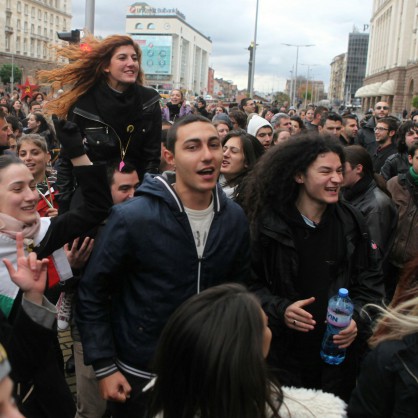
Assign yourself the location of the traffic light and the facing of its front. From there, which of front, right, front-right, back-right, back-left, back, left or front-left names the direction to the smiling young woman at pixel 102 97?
left

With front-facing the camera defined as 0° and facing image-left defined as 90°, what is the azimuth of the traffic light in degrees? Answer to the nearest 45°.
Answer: approximately 90°

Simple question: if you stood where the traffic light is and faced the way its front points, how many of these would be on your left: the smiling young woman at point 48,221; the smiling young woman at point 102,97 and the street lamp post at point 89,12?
2

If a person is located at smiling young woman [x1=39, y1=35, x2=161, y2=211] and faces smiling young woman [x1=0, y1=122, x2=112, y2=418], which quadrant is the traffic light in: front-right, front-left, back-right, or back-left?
back-right

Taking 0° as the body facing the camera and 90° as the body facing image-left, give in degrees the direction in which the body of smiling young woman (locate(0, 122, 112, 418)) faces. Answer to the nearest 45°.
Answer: approximately 315°

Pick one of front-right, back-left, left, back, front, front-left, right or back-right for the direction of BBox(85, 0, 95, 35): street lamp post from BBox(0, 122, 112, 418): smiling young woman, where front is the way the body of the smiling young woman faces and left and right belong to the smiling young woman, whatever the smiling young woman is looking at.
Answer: back-left

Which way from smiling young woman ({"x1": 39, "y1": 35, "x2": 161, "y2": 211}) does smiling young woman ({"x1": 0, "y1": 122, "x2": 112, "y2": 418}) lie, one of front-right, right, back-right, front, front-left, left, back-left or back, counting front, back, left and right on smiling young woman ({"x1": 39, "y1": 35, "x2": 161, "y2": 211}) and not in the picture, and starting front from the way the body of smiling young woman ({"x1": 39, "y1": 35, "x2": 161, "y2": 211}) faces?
front-right

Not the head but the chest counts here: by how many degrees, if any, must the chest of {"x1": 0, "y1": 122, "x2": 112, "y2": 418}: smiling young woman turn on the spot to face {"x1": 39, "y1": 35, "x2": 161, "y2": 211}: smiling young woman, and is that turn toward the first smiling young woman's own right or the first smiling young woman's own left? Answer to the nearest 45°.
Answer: approximately 135° to the first smiling young woman's own left

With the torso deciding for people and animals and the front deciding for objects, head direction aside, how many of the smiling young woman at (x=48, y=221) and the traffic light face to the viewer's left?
1
